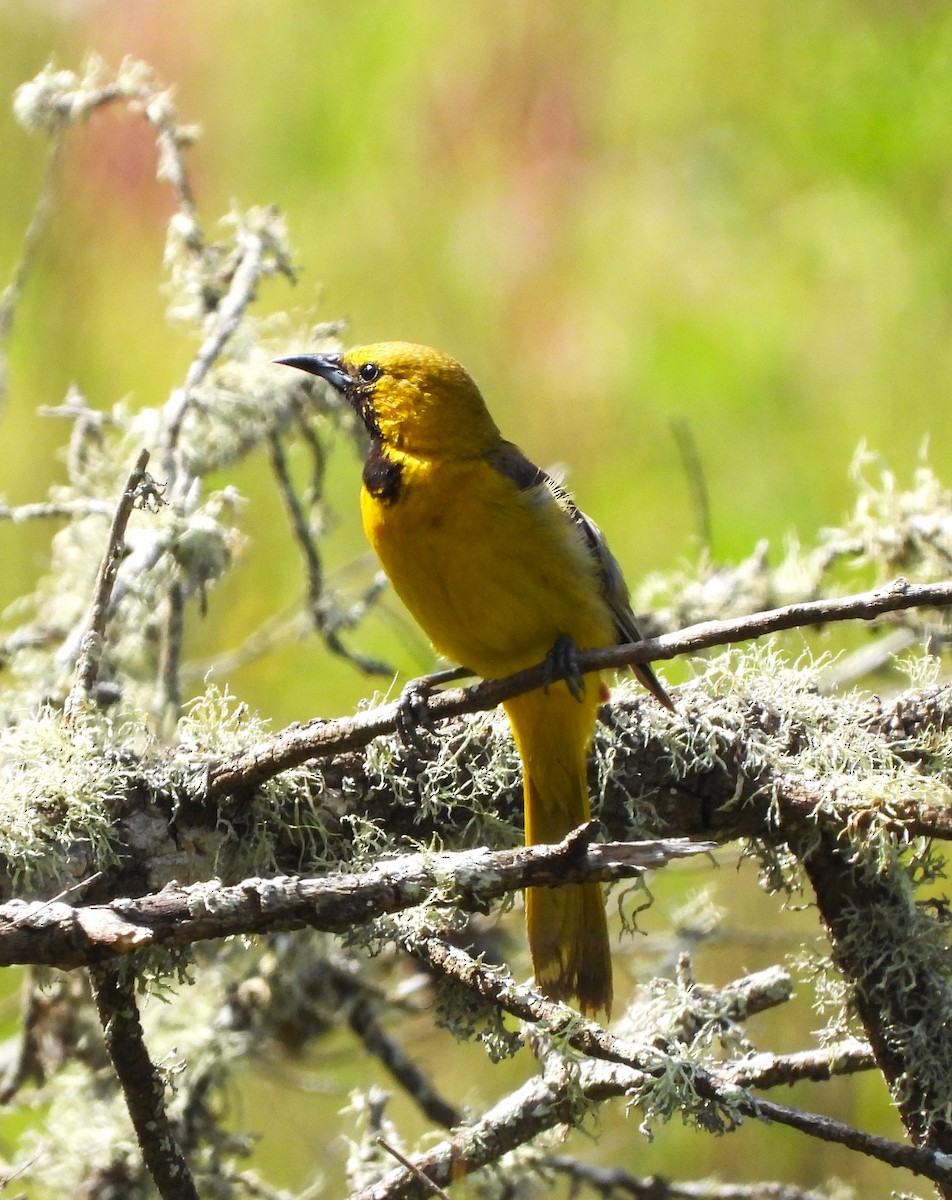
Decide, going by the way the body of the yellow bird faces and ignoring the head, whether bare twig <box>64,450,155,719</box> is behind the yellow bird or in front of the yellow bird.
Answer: in front

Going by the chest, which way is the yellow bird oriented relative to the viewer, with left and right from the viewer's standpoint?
facing the viewer and to the left of the viewer

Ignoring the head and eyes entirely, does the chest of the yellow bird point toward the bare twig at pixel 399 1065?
no

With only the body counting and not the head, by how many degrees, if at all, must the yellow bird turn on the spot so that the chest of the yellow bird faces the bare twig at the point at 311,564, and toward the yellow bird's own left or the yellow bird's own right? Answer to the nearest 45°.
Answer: approximately 90° to the yellow bird's own right
